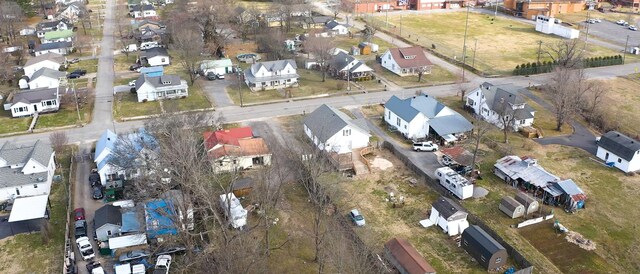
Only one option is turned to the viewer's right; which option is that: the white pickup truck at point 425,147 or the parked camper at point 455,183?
the white pickup truck

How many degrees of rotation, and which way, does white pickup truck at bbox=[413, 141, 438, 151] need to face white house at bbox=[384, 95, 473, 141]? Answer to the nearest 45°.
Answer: approximately 90° to its left

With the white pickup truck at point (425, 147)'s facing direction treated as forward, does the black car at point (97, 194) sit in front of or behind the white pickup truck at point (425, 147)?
behind

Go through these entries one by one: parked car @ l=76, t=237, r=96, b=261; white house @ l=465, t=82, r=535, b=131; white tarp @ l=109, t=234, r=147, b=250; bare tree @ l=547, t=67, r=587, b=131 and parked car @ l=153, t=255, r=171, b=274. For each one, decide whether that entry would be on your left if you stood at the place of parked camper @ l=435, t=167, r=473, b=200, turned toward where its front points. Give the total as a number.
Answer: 3

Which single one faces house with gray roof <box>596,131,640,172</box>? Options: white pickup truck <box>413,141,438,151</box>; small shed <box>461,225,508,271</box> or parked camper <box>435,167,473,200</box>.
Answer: the white pickup truck

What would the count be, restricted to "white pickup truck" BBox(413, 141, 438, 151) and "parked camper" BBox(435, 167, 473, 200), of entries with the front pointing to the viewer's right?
1

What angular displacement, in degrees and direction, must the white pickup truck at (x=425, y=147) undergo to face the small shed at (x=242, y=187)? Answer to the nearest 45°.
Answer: approximately 135° to its right

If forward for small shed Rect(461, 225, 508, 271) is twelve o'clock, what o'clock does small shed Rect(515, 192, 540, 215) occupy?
small shed Rect(515, 192, 540, 215) is roughly at 8 o'clock from small shed Rect(461, 225, 508, 271).

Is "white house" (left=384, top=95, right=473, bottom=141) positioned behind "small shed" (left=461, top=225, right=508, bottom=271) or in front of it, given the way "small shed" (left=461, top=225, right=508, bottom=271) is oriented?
behind

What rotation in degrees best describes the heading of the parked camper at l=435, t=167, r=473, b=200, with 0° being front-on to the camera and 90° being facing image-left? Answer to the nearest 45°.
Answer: approximately 135°

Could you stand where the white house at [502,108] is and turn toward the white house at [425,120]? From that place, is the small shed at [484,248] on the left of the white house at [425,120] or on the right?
left

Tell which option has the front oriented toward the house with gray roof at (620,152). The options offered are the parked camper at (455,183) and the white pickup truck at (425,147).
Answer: the white pickup truck

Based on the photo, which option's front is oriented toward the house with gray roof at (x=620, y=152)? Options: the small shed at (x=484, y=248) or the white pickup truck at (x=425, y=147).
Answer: the white pickup truck

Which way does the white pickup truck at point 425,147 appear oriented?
to the viewer's right
